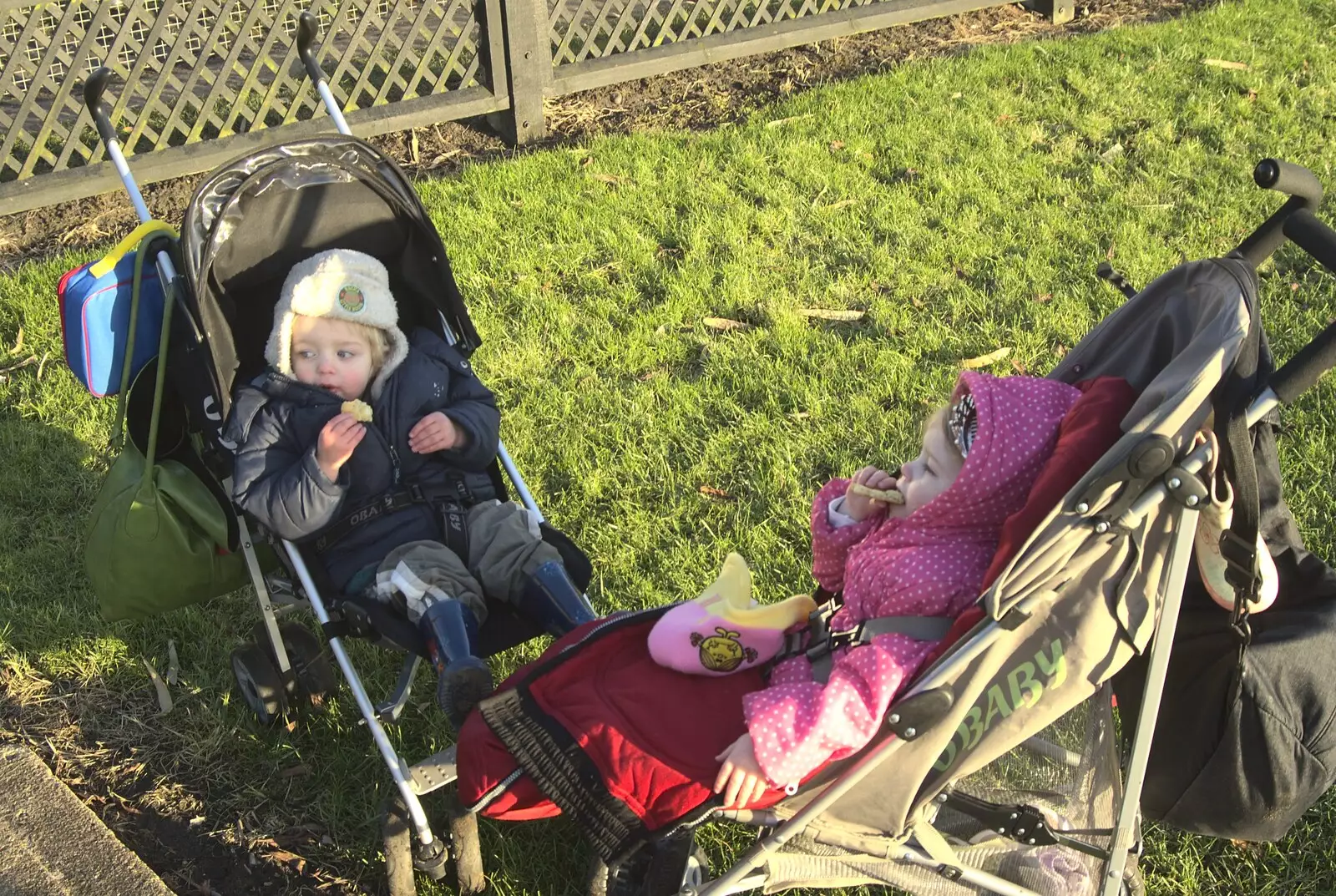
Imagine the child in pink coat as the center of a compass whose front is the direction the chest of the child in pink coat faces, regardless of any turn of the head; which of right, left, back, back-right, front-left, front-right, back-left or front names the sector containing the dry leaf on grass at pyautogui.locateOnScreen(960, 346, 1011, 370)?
right

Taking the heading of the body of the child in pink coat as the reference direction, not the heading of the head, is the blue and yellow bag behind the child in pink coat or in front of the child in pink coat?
in front

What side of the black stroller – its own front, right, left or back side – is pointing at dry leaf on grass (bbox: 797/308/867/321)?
left

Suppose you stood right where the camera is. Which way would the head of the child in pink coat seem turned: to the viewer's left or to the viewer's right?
to the viewer's left

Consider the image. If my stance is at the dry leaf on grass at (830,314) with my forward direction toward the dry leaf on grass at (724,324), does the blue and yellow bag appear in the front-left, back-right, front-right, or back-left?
front-left

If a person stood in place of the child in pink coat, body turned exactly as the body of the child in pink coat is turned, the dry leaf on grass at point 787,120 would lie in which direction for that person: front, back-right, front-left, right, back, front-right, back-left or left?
right

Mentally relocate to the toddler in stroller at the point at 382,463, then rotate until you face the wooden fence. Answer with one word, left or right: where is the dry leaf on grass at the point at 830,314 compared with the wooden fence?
right

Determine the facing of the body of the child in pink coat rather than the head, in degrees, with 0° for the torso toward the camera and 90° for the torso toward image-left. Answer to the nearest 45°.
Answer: approximately 90°

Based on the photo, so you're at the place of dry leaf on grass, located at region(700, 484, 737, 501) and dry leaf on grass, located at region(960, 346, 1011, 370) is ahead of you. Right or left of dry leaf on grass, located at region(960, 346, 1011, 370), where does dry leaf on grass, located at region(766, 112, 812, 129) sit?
left

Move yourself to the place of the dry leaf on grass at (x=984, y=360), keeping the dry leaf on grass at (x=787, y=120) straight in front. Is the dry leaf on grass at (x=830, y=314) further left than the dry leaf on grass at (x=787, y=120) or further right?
left

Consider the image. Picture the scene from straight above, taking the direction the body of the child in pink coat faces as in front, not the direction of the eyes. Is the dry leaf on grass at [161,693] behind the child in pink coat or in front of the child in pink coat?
in front

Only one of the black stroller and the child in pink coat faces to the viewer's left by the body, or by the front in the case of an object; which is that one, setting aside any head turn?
the child in pink coat

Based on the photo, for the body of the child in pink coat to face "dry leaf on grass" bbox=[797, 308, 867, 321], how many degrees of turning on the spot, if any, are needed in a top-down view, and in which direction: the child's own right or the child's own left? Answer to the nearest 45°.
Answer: approximately 90° to the child's own right

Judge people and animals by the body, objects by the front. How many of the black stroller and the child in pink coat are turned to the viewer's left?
1

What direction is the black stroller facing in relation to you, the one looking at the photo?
facing the viewer and to the right of the viewer
